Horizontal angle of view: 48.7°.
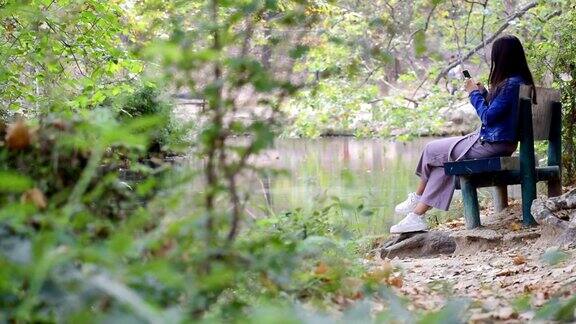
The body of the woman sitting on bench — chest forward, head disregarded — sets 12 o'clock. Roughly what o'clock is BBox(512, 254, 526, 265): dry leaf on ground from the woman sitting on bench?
The dry leaf on ground is roughly at 9 o'clock from the woman sitting on bench.

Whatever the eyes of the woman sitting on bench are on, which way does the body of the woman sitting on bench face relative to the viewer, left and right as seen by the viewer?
facing to the left of the viewer
